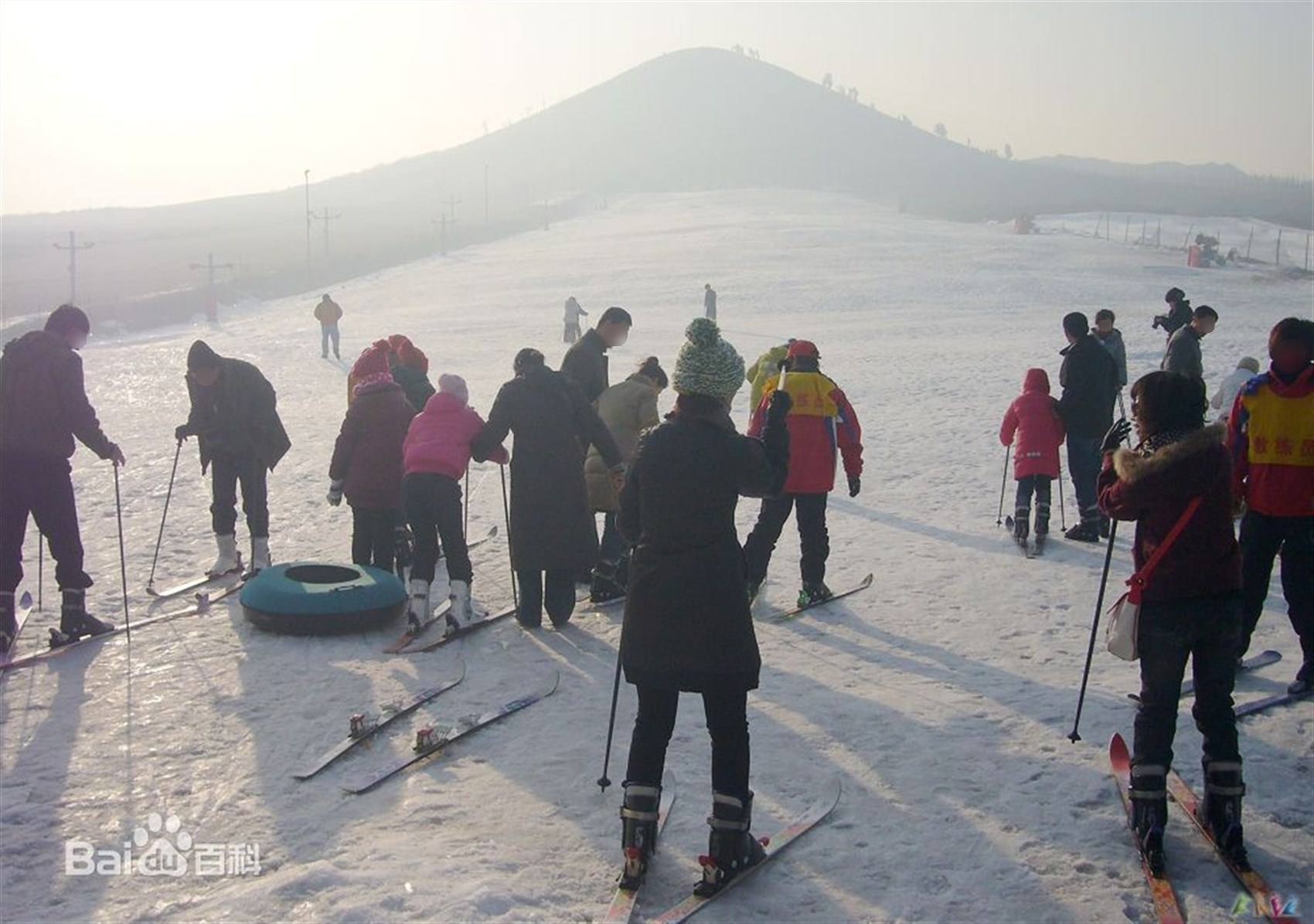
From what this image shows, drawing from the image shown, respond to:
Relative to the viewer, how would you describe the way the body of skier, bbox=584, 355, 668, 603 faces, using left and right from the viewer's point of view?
facing to the right of the viewer

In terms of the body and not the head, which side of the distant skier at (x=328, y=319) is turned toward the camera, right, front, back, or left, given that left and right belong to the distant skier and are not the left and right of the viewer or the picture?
front

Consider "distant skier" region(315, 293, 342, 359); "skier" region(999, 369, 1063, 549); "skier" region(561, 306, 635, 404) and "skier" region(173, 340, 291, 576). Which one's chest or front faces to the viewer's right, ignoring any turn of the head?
"skier" region(561, 306, 635, 404)

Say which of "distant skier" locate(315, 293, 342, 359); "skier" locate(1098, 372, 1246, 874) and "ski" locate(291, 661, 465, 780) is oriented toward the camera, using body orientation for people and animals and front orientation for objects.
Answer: the distant skier

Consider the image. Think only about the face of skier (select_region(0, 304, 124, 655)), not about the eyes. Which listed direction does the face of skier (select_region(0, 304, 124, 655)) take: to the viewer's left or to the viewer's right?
to the viewer's right

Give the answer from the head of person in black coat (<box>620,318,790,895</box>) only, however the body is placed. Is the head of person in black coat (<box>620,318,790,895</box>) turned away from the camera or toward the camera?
away from the camera

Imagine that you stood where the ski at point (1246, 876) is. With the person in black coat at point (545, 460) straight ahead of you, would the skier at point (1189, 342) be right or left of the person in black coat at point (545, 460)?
right

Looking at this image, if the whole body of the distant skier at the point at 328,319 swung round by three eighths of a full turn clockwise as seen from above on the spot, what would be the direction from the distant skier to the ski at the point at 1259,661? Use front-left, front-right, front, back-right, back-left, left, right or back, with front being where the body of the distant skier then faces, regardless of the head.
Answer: back-left

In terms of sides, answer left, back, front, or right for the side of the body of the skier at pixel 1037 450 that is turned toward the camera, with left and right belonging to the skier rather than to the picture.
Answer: back

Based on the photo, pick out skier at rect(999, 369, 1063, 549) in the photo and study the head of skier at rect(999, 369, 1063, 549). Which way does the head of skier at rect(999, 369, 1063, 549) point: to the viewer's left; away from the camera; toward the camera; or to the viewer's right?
away from the camera

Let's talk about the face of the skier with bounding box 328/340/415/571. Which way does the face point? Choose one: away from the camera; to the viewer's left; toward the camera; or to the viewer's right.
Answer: away from the camera

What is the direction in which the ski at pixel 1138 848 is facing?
away from the camera

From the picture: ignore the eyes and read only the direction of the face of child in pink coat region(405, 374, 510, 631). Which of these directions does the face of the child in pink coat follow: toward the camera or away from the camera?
away from the camera

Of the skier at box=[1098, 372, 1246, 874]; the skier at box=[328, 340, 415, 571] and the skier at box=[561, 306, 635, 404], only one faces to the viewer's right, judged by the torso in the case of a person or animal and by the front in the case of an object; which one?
the skier at box=[561, 306, 635, 404]

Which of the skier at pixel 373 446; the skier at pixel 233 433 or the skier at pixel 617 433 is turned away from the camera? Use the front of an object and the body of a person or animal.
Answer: the skier at pixel 373 446

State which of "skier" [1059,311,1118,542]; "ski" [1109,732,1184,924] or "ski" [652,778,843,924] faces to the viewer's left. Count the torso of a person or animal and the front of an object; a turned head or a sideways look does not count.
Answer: the skier

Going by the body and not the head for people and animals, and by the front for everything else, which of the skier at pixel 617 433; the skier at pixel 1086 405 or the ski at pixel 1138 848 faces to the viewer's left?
the skier at pixel 1086 405

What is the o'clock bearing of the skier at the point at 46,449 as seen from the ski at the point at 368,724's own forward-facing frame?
The skier is roughly at 9 o'clock from the ski.
